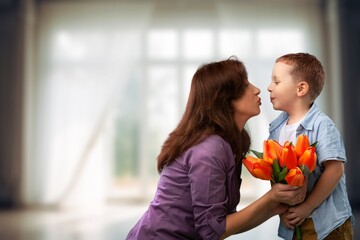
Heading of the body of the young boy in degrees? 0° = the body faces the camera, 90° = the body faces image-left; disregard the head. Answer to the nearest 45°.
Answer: approximately 45°

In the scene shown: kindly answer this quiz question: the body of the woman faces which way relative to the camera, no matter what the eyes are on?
to the viewer's right

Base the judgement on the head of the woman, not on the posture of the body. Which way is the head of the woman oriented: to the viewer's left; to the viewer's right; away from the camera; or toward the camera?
to the viewer's right

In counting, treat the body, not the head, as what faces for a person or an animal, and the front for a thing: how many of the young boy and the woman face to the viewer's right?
1

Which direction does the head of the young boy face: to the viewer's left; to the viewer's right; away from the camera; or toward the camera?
to the viewer's left
